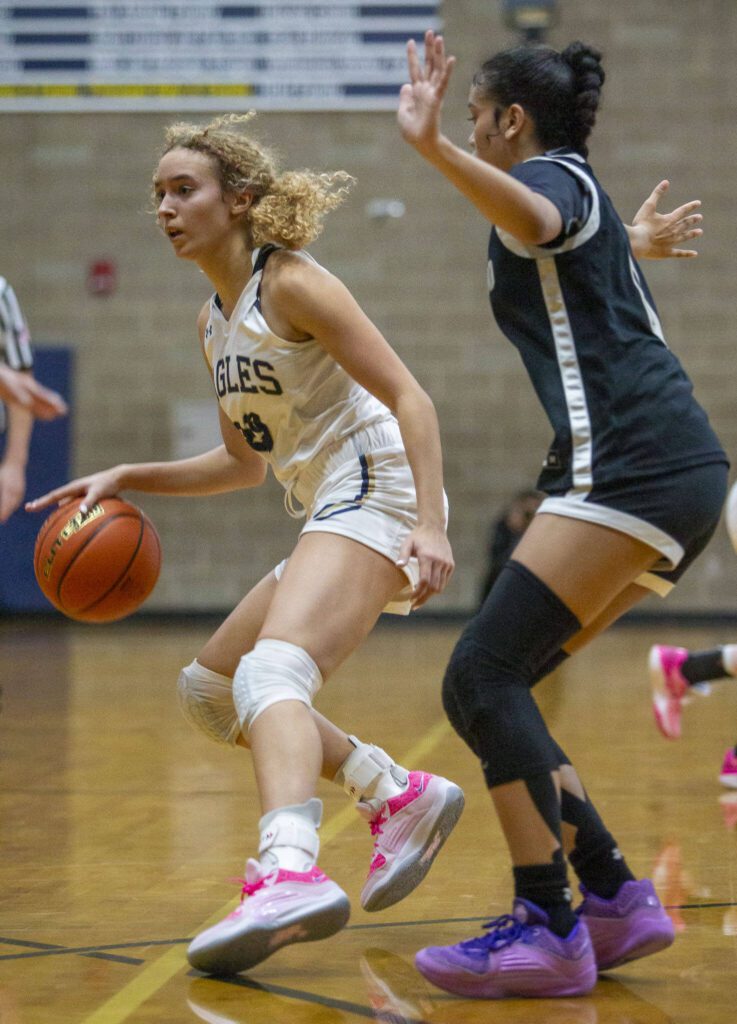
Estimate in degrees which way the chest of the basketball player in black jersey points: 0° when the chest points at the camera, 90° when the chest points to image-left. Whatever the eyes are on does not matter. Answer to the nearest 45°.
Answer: approximately 90°

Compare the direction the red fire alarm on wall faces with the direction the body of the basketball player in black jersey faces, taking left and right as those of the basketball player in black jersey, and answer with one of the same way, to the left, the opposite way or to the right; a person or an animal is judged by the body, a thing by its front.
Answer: to the left

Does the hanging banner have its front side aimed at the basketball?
yes

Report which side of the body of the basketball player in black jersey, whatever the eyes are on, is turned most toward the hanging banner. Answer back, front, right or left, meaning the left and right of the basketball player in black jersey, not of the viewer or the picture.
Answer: right
